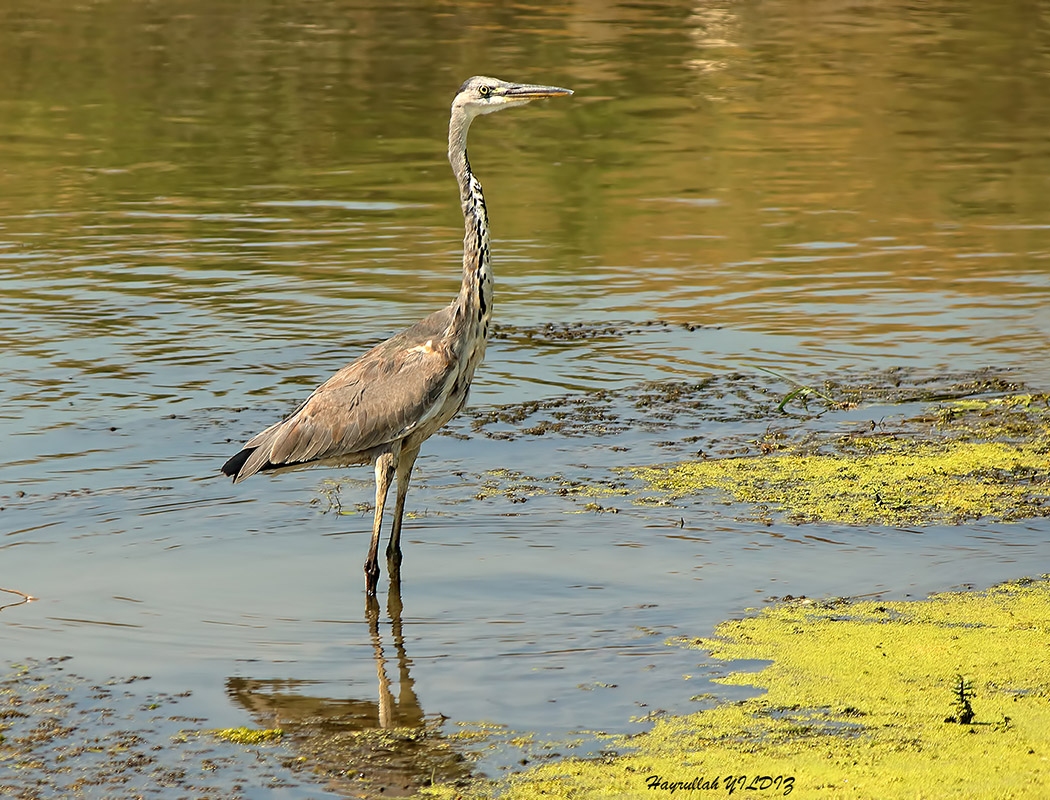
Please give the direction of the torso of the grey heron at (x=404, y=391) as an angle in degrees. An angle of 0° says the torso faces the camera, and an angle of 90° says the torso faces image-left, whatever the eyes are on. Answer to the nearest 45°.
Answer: approximately 270°
